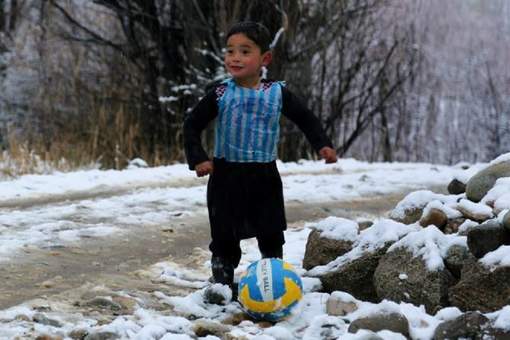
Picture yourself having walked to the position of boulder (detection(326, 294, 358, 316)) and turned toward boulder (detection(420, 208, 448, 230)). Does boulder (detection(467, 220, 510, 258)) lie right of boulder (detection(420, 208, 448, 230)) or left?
right

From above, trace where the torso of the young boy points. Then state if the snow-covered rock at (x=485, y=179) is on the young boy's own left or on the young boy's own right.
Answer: on the young boy's own left

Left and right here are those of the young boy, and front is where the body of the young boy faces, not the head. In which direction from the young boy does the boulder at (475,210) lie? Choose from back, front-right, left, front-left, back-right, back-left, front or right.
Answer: left

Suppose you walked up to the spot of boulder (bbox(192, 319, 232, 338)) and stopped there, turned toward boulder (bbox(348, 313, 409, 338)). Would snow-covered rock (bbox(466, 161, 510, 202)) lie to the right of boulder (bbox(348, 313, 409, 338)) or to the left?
left

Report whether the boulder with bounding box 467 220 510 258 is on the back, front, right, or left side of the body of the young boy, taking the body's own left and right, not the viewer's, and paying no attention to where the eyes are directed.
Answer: left

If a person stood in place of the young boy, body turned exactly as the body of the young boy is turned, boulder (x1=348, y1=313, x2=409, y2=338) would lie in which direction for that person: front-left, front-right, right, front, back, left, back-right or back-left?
front-left

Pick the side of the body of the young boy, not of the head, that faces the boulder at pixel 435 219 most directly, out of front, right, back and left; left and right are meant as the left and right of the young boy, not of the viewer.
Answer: left

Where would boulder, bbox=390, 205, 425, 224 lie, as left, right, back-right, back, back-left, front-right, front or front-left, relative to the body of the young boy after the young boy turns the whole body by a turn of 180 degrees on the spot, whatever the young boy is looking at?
front-right

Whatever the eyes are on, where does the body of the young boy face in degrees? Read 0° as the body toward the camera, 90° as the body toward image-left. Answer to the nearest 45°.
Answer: approximately 0°

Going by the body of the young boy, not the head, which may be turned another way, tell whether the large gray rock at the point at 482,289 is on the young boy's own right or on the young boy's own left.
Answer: on the young boy's own left
